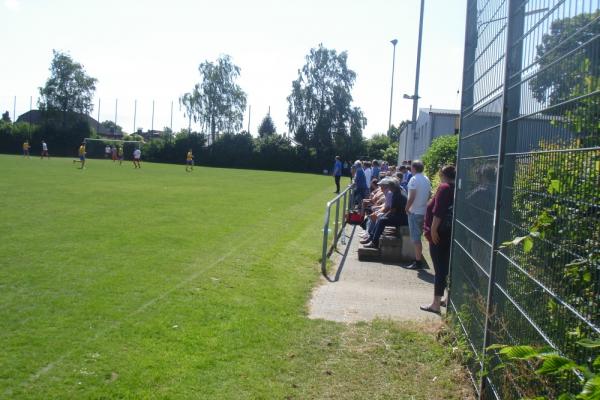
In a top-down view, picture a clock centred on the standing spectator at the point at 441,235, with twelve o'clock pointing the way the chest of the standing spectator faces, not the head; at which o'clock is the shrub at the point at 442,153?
The shrub is roughly at 3 o'clock from the standing spectator.

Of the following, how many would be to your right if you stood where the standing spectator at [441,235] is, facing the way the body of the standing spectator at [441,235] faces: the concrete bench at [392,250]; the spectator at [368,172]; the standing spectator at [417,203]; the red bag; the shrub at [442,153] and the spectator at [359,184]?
6

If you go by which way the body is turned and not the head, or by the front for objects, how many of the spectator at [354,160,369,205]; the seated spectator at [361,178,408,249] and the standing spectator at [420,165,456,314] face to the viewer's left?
3

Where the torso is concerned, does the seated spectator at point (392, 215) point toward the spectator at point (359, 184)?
no

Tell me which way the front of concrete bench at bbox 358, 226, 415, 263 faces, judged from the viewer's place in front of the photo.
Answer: facing to the left of the viewer

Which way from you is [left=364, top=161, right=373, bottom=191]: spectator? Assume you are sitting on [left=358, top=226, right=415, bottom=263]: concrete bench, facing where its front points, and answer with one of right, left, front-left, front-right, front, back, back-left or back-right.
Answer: right

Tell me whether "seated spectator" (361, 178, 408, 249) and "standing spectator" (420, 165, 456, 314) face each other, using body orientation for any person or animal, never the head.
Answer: no

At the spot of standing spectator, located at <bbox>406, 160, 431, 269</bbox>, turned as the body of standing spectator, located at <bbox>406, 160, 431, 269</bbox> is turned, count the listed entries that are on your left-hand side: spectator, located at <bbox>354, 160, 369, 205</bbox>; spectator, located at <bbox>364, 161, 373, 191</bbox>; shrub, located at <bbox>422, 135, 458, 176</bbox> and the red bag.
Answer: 0

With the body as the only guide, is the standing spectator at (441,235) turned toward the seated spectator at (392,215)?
no

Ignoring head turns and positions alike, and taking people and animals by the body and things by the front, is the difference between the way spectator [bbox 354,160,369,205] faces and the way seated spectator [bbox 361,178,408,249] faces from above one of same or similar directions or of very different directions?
same or similar directions

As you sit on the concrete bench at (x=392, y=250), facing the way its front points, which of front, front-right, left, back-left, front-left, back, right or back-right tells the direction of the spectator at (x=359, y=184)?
right

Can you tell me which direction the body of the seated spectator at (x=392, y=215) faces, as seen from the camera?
to the viewer's left

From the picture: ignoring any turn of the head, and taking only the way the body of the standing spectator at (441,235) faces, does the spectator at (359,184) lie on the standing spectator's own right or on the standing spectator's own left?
on the standing spectator's own right

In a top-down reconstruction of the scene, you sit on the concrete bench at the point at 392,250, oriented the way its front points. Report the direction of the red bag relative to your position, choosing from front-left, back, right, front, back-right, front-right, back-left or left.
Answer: right

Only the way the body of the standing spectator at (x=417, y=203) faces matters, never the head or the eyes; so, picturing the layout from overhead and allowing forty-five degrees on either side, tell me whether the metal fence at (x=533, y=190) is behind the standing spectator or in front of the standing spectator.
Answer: behind

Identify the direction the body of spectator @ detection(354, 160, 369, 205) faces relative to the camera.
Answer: to the viewer's left

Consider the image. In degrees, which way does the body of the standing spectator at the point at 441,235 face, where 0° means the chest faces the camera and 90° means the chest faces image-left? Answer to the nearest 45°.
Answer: approximately 90°

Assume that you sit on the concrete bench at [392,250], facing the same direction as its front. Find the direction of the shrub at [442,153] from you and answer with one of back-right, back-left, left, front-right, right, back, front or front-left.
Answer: right
